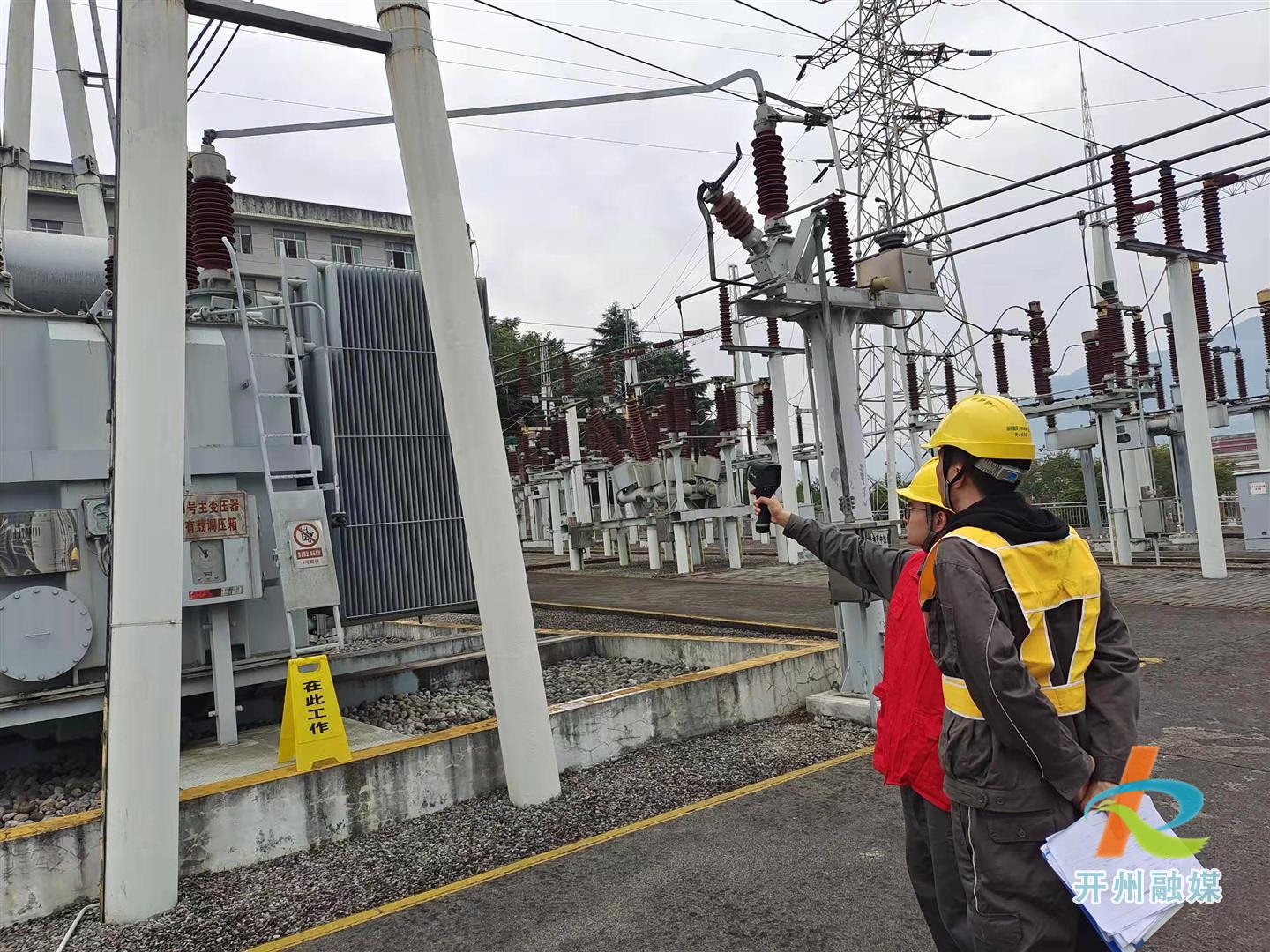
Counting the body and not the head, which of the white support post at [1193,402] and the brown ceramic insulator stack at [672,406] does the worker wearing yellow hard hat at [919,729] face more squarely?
the brown ceramic insulator stack

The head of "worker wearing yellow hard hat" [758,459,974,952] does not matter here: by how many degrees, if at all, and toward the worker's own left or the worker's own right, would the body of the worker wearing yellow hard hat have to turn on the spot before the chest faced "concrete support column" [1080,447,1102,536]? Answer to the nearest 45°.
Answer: approximately 90° to the worker's own right

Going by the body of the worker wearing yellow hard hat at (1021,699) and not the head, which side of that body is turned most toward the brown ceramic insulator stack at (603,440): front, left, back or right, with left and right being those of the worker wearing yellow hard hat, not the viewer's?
front

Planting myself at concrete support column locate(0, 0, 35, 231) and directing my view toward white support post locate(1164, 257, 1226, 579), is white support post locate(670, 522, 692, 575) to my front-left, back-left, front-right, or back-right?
front-left

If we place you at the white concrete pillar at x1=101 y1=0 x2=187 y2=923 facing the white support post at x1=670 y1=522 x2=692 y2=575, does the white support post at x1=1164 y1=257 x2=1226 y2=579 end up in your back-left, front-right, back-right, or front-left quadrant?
front-right

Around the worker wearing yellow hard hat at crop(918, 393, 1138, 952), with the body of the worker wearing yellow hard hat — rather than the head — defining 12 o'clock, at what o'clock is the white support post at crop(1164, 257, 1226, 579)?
The white support post is roughly at 2 o'clock from the worker wearing yellow hard hat.

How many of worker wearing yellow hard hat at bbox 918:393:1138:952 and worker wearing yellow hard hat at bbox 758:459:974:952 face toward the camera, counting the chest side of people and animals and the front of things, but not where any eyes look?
0

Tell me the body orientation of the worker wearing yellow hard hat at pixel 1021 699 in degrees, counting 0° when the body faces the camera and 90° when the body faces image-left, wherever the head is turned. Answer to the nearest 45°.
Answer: approximately 135°

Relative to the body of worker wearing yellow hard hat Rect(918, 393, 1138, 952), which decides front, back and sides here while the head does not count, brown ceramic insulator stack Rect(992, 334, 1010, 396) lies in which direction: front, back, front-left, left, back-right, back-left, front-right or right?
front-right

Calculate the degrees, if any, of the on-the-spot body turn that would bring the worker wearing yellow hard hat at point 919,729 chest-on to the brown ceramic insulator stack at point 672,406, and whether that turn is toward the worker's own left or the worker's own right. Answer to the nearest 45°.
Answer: approximately 90° to the worker's own right

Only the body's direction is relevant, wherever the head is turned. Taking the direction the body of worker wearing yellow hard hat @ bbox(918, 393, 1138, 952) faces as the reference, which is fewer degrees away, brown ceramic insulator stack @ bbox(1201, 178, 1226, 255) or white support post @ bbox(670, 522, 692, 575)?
the white support post

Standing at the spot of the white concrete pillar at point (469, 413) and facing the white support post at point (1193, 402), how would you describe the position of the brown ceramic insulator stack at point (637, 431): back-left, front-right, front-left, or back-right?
front-left

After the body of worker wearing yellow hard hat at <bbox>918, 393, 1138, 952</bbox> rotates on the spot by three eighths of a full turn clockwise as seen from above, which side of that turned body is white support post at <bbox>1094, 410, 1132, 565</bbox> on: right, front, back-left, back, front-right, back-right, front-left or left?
left

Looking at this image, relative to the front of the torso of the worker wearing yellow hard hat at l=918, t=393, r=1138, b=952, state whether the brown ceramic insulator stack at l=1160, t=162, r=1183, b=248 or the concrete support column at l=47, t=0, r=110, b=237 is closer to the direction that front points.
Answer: the concrete support column

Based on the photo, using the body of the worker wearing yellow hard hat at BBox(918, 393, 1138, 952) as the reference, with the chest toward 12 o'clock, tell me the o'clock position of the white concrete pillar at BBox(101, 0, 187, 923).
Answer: The white concrete pillar is roughly at 11 o'clock from the worker wearing yellow hard hat.

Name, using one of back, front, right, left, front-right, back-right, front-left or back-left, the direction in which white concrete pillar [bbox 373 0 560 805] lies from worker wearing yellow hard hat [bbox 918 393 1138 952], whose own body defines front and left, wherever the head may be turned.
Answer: front
